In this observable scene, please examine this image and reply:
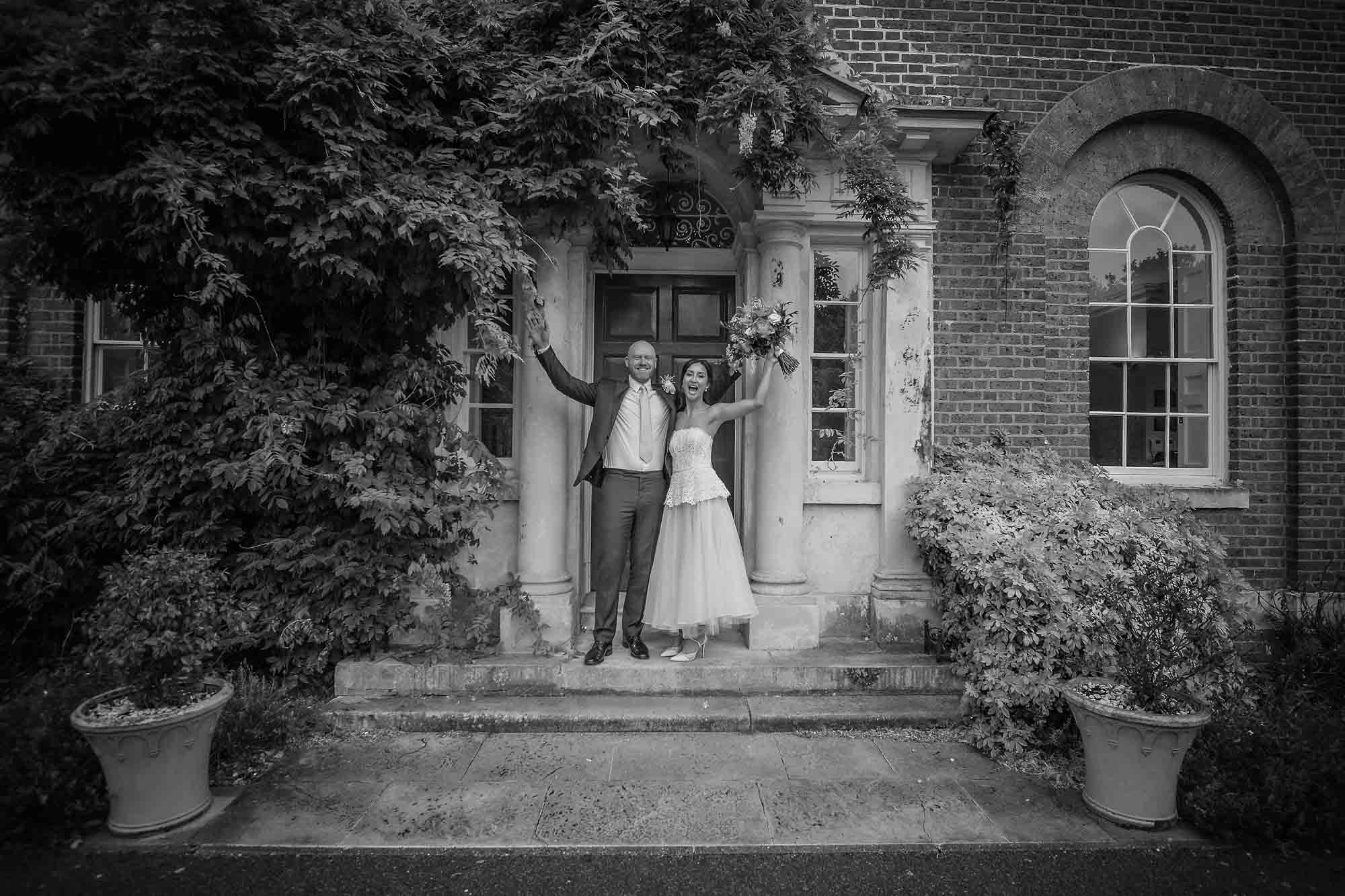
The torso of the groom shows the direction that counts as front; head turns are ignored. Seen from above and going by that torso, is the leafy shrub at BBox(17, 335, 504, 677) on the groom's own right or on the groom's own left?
on the groom's own right

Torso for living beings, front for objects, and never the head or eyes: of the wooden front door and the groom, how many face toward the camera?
2

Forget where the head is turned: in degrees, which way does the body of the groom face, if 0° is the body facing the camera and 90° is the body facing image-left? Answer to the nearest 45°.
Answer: approximately 0°

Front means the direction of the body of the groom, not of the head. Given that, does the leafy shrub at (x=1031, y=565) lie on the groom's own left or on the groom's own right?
on the groom's own left

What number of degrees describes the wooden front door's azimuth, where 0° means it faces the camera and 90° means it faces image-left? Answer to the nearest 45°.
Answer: approximately 0°
